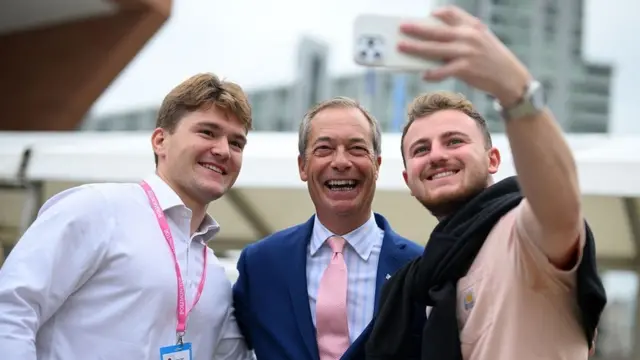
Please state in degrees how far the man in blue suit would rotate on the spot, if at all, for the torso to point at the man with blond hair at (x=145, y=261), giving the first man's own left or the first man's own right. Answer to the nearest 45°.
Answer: approximately 45° to the first man's own right

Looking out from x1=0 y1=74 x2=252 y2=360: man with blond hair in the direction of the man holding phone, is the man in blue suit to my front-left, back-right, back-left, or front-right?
front-left

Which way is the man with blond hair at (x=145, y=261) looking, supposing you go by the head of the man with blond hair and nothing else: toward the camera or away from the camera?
toward the camera

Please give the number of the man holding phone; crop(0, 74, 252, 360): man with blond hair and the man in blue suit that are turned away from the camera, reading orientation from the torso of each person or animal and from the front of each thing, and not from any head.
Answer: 0

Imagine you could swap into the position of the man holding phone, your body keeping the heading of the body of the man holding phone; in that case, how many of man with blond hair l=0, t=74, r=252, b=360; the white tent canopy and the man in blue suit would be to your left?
0

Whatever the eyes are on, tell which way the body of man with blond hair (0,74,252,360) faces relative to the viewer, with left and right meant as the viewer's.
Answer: facing the viewer and to the right of the viewer

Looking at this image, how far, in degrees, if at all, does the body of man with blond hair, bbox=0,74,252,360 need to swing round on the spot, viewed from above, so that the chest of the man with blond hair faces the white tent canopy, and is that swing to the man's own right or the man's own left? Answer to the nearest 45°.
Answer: approximately 135° to the man's own left

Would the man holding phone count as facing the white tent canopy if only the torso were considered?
no

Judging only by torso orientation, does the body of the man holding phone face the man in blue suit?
no

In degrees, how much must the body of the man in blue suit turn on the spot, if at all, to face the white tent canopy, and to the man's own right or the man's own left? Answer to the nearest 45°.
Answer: approximately 180°

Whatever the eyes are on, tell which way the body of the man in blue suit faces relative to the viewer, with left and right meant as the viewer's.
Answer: facing the viewer

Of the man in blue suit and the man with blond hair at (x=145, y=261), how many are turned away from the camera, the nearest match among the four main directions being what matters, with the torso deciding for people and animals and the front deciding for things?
0

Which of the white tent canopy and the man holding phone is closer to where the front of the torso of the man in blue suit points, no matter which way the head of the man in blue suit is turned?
the man holding phone

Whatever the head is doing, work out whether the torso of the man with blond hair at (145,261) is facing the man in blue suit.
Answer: no

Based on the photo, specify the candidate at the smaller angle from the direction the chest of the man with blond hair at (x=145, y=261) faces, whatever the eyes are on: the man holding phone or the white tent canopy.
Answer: the man holding phone
